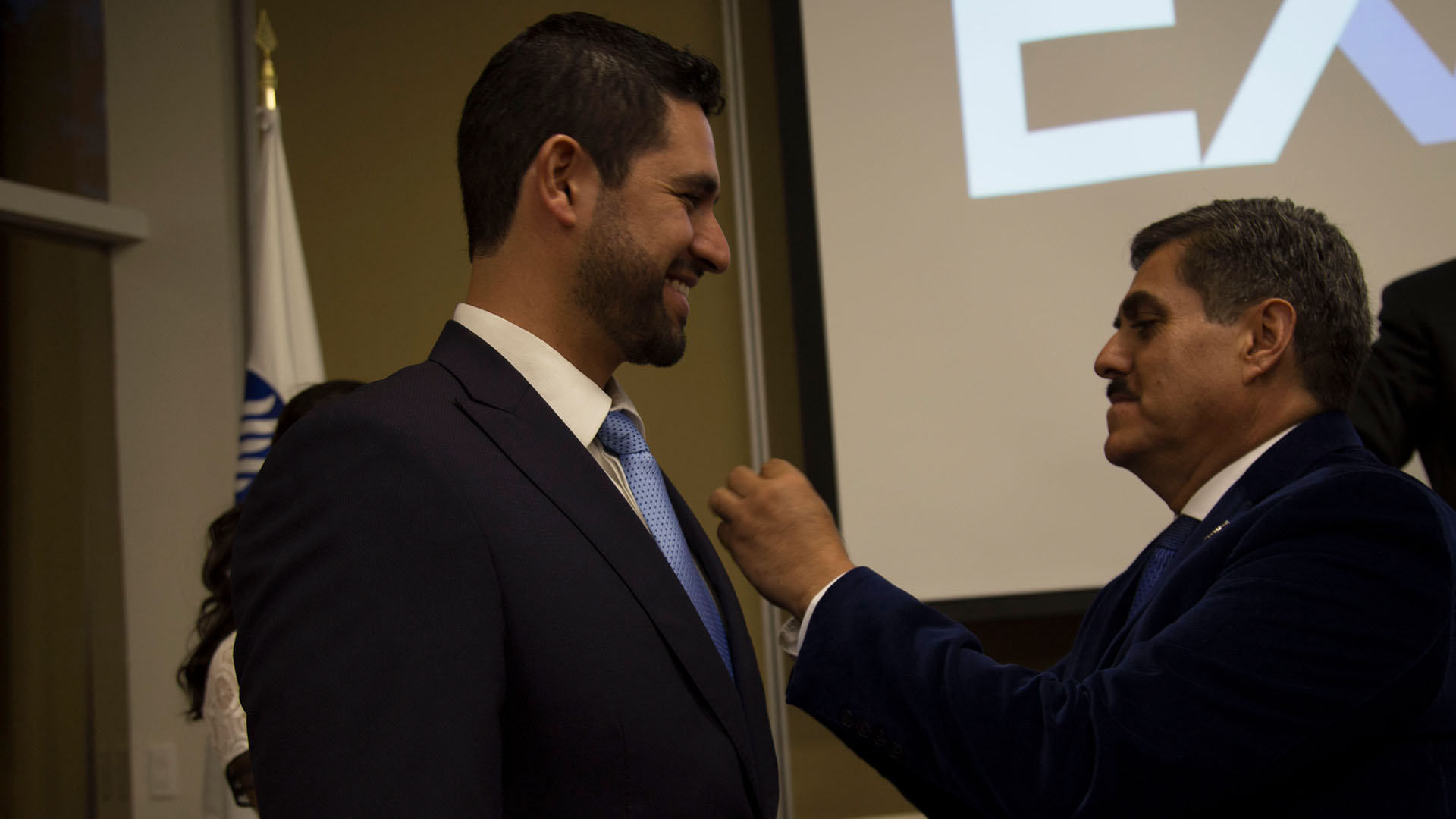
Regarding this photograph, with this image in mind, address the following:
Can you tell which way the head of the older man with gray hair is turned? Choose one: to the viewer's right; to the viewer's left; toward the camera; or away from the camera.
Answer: to the viewer's left

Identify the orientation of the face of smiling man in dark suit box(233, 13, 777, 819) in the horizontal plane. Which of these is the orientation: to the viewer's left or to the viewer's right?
to the viewer's right

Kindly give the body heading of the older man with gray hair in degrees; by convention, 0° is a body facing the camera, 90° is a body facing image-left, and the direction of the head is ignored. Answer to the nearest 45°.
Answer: approximately 90°

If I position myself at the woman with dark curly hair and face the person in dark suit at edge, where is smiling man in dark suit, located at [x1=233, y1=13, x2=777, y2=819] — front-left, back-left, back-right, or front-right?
front-right

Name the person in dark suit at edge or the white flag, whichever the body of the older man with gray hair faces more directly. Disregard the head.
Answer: the white flag

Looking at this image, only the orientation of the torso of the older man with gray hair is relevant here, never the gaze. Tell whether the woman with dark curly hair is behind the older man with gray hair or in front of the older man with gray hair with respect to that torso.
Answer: in front

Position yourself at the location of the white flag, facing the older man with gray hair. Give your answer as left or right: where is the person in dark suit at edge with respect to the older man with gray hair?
left

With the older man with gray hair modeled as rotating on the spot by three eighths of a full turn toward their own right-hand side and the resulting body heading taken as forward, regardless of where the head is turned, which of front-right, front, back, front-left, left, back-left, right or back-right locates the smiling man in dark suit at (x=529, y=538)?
back

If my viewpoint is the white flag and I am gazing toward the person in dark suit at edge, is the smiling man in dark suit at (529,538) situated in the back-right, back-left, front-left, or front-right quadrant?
front-right
